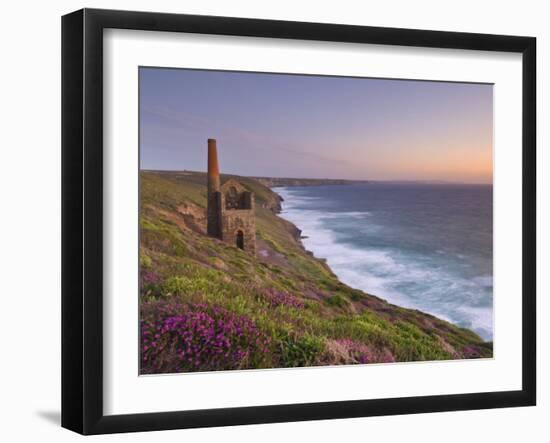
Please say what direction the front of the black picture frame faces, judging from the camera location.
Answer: facing the viewer and to the right of the viewer
